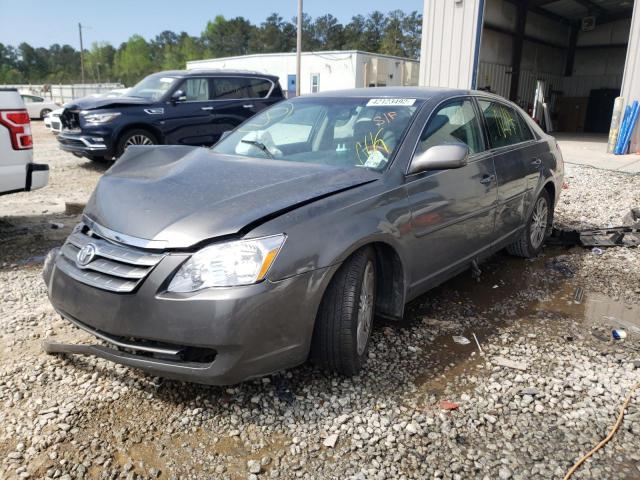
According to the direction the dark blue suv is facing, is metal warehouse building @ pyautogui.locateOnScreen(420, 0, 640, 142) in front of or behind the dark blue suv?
behind

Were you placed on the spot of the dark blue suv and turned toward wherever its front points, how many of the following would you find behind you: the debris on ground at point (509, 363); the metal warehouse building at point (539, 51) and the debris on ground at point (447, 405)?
1

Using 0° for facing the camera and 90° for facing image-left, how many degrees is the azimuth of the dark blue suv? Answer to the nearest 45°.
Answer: approximately 45°

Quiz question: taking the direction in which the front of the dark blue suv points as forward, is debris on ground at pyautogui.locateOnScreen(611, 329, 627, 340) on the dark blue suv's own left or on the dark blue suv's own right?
on the dark blue suv's own left

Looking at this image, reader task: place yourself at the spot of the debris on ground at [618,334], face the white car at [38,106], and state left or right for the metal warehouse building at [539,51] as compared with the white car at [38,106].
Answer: right

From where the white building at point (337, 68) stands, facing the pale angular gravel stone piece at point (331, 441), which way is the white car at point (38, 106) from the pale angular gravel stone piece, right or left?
right

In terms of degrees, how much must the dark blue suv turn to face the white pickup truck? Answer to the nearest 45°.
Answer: approximately 45° to its left

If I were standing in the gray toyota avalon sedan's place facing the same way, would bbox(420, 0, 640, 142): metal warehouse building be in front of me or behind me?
behind

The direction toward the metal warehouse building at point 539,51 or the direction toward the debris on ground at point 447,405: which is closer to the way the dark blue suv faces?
the debris on ground

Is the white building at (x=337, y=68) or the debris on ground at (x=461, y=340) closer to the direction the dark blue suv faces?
the debris on ground

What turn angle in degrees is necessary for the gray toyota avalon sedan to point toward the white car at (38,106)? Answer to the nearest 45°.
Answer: approximately 90° to its right

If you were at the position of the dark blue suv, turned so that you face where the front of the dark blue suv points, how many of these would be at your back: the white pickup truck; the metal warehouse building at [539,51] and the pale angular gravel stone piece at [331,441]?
1
